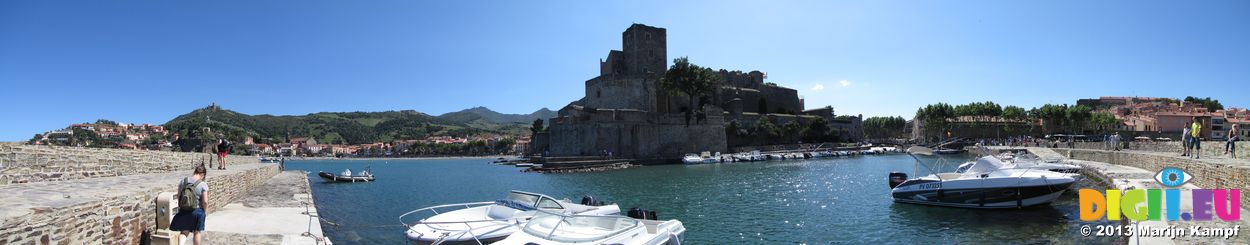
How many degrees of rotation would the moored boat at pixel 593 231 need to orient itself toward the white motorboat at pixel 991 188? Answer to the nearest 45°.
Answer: approximately 180°

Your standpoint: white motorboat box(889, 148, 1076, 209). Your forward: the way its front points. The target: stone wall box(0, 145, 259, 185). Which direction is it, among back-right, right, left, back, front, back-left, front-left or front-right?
back-right

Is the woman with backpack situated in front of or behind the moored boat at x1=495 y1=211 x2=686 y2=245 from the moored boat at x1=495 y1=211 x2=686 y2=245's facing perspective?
in front

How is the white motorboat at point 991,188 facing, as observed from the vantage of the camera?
facing to the right of the viewer

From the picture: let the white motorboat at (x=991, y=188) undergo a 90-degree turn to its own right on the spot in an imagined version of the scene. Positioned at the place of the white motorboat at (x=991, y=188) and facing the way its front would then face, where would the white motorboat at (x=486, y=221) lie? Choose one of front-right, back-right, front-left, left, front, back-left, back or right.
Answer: front-right

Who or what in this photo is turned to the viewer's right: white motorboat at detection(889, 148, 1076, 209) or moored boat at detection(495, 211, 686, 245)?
the white motorboat

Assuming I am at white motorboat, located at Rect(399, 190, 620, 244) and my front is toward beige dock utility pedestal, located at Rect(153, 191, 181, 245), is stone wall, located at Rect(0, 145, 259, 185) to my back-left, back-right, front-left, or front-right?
front-right

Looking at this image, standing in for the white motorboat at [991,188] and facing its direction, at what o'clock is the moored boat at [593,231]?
The moored boat is roughly at 4 o'clock from the white motorboat.

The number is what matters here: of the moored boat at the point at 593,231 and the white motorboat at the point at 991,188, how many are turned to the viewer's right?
1

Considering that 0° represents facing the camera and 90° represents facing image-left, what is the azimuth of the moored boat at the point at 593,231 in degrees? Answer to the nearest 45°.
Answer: approximately 45°

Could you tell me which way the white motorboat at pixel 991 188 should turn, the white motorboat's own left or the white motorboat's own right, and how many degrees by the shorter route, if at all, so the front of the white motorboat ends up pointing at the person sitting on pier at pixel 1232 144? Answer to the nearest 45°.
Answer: approximately 45° to the white motorboat's own left

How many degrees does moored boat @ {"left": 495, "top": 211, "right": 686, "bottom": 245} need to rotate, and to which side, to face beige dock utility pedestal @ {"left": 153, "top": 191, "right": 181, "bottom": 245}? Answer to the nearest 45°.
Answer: approximately 45° to its right

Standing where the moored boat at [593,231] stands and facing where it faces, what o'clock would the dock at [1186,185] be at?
The dock is roughly at 7 o'clock from the moored boat.

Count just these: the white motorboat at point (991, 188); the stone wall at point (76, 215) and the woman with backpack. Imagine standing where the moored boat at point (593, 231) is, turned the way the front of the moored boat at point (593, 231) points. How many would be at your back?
1
